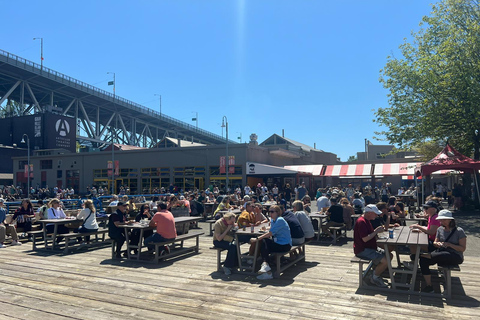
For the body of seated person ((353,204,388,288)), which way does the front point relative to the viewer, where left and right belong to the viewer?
facing to the right of the viewer

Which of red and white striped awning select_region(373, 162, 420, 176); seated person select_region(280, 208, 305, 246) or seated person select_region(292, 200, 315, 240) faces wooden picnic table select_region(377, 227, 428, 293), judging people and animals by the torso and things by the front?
the red and white striped awning

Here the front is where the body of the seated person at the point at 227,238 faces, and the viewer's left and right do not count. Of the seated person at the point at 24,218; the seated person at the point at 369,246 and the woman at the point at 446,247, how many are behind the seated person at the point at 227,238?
1

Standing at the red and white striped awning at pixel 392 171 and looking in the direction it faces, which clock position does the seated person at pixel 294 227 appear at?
The seated person is roughly at 12 o'clock from the red and white striped awning.

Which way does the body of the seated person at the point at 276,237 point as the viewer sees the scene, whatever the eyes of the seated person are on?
to the viewer's left

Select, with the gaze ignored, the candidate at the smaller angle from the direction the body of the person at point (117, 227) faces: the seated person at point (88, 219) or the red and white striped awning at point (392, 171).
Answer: the red and white striped awning
